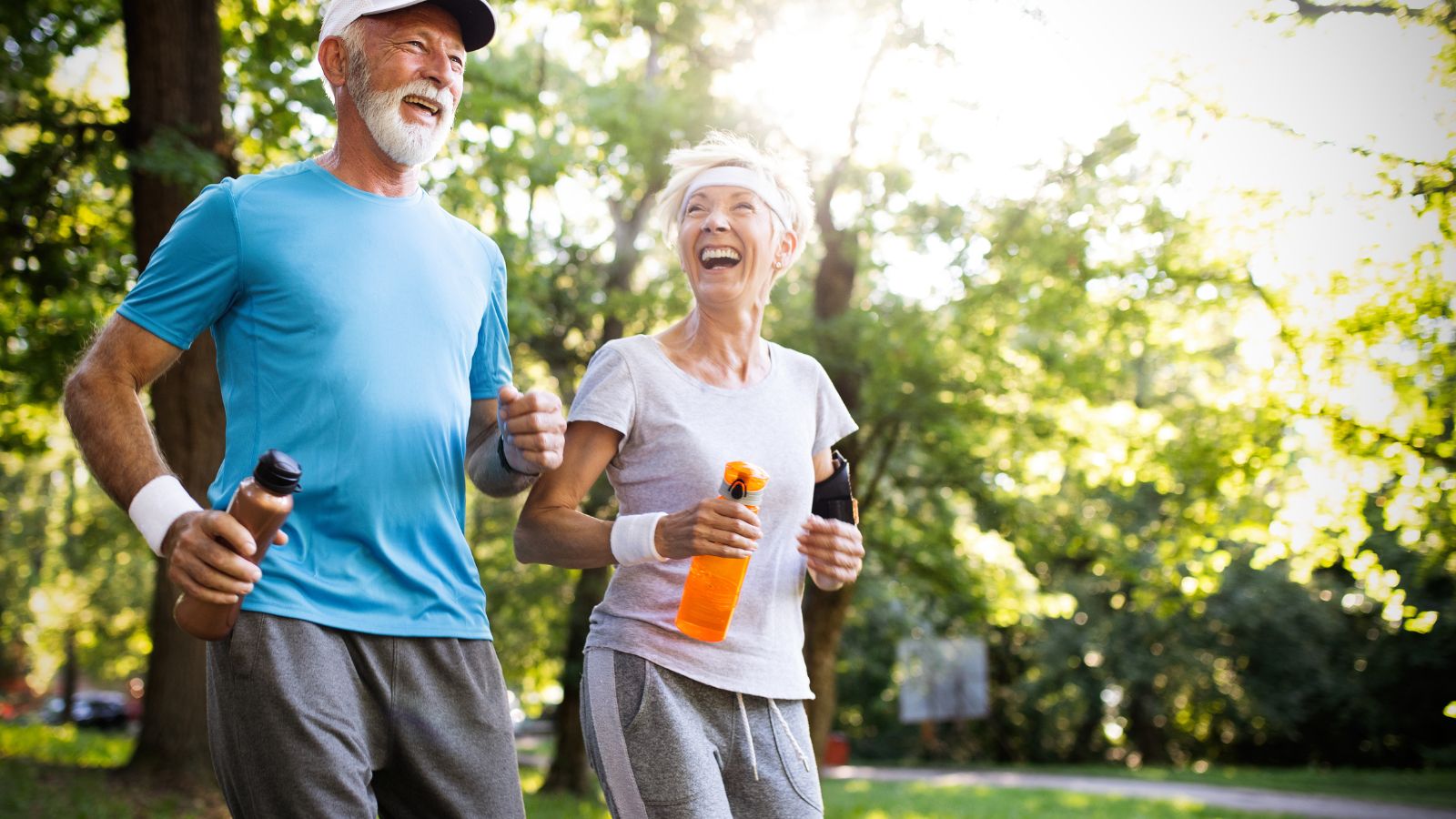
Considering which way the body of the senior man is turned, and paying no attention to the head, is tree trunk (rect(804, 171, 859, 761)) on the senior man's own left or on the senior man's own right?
on the senior man's own left

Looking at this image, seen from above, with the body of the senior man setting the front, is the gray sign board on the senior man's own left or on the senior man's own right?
on the senior man's own left

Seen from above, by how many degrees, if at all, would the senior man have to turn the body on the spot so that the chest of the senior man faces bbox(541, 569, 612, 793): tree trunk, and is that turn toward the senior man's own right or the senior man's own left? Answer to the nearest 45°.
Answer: approximately 135° to the senior man's own left

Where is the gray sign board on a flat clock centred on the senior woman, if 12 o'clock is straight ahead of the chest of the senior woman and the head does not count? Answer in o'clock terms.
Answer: The gray sign board is roughly at 8 o'clock from the senior woman.

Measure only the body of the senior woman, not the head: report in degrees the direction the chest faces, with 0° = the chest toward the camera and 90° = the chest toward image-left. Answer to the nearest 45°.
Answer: approximately 315°

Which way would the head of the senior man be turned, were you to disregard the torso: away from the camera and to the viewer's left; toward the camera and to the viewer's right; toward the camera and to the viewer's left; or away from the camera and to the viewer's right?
toward the camera and to the viewer's right

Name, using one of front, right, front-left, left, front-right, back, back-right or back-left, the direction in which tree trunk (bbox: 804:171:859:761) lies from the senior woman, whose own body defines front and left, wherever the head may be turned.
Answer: back-left
